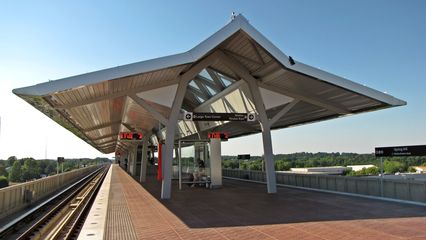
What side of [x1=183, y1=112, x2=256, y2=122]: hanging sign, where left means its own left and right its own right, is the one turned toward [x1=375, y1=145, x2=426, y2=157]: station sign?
left

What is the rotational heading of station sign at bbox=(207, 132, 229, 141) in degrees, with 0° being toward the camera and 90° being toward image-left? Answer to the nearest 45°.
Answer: approximately 0°

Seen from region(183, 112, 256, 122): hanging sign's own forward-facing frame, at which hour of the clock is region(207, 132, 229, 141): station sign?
The station sign is roughly at 6 o'clock from the hanging sign.

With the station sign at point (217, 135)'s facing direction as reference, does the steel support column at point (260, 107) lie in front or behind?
in front

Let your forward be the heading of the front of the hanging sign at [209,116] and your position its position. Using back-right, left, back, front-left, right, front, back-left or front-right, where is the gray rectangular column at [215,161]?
back

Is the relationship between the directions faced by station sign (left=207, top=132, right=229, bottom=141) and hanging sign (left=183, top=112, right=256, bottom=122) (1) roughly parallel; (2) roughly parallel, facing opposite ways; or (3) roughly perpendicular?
roughly parallel

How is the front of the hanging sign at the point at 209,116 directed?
toward the camera

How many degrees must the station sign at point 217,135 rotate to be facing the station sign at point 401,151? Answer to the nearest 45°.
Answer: approximately 45° to its left

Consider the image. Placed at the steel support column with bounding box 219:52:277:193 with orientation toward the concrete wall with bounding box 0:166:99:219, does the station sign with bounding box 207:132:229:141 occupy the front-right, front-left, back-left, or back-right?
front-right

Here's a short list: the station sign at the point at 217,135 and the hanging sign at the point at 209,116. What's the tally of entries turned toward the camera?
2

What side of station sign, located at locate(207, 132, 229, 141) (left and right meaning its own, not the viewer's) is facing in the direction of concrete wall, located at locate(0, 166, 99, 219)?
right
